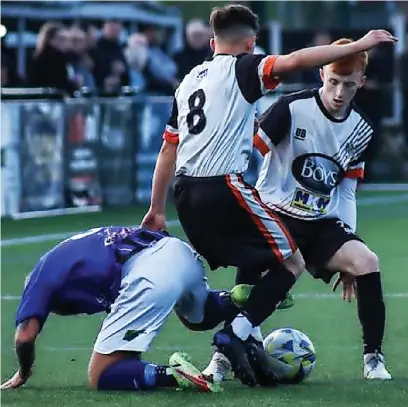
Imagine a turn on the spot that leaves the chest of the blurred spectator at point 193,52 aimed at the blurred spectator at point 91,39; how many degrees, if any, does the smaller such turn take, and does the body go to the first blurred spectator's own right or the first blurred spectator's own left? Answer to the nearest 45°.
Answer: approximately 90° to the first blurred spectator's own right

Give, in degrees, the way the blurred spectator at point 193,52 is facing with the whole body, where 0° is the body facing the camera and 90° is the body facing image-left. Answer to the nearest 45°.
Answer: approximately 0°

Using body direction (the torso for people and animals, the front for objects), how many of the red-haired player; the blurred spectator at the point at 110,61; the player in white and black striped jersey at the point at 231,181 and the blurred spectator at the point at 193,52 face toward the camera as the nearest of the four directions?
3

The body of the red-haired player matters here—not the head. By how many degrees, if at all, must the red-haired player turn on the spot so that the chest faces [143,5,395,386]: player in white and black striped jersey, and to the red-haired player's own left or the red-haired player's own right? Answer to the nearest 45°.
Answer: approximately 45° to the red-haired player's own right

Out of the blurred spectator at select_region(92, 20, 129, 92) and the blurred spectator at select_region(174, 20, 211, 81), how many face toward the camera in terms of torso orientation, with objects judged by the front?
2

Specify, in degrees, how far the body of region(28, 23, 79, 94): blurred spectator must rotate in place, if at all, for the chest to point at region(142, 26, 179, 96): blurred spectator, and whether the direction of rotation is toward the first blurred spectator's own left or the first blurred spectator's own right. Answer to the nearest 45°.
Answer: approximately 90° to the first blurred spectator's own left

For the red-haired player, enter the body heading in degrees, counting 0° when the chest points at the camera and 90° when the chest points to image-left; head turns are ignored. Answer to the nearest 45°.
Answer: approximately 0°
